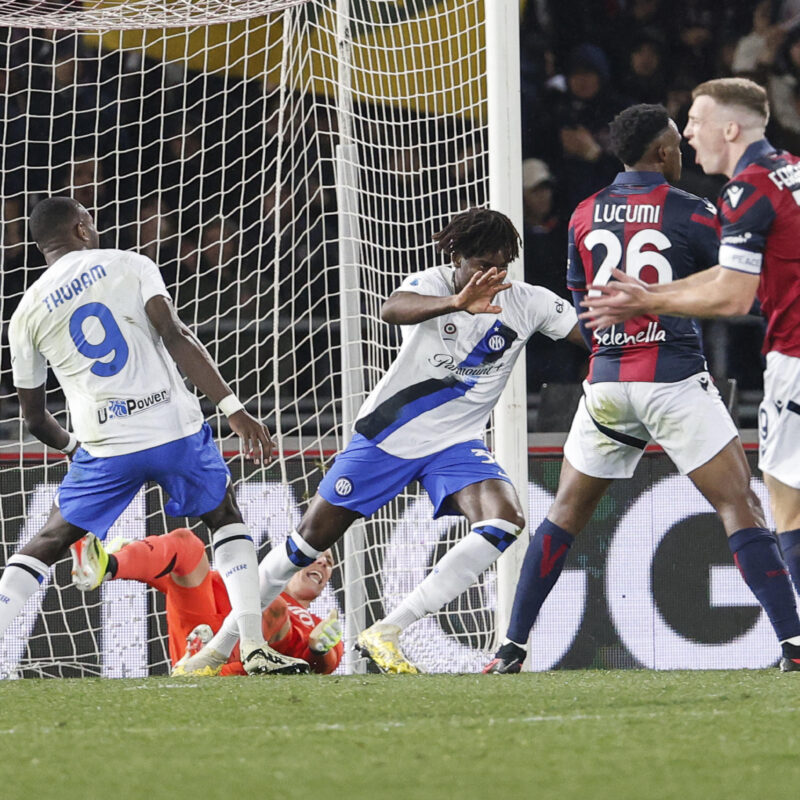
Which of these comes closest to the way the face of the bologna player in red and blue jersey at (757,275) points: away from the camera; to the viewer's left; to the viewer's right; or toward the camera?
to the viewer's left

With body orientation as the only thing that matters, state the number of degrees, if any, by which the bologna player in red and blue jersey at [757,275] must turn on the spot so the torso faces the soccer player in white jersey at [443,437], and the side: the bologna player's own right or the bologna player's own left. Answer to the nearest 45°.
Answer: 0° — they already face them

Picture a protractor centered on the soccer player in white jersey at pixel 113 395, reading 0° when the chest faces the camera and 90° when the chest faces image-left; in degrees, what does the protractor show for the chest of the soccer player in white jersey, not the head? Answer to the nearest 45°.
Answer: approximately 180°

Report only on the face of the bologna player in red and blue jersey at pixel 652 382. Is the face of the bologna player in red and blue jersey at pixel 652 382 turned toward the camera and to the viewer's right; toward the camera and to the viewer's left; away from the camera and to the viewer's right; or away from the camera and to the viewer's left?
away from the camera and to the viewer's right

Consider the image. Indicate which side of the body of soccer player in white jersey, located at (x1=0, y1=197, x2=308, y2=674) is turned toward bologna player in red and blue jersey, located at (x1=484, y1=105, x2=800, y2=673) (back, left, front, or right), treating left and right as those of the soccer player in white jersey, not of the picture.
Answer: right

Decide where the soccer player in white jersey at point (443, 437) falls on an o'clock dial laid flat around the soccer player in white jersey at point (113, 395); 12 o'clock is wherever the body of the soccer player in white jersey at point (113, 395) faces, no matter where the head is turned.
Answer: the soccer player in white jersey at point (443, 437) is roughly at 3 o'clock from the soccer player in white jersey at point (113, 395).

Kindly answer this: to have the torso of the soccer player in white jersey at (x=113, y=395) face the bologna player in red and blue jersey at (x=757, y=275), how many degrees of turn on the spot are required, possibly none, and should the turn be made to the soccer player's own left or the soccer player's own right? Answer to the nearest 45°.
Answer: approximately 135° to the soccer player's own right

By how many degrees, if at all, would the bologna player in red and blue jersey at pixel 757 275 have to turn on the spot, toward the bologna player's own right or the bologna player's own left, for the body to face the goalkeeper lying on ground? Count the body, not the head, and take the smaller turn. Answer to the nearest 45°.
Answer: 0° — they already face them
